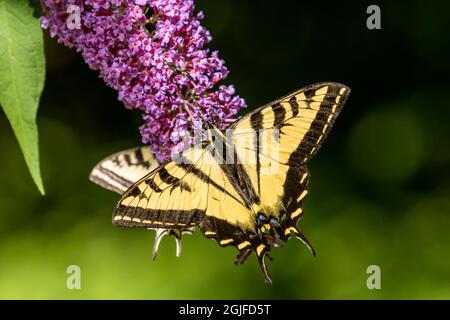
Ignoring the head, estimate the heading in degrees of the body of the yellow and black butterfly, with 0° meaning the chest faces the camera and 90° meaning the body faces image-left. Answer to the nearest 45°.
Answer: approximately 135°
